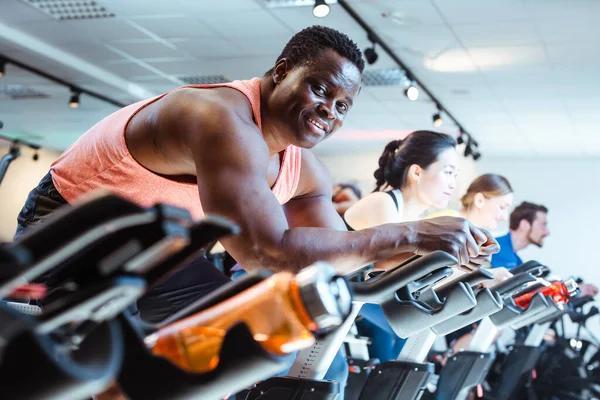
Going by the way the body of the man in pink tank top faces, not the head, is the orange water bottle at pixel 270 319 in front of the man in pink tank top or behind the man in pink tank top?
in front

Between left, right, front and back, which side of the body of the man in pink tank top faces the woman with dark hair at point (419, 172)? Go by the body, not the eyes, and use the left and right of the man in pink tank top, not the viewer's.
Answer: left

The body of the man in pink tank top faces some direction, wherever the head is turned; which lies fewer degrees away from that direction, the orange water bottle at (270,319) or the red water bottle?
the orange water bottle

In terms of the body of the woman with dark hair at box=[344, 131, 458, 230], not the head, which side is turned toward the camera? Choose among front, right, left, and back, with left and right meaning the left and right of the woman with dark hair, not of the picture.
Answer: right

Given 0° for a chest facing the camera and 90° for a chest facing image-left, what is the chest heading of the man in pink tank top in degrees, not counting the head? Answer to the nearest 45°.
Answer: approximately 315°

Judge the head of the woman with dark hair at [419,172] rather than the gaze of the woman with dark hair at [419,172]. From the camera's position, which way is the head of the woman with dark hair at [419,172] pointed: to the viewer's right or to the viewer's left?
to the viewer's right

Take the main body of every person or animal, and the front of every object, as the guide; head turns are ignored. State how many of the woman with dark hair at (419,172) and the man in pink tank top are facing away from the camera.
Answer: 0

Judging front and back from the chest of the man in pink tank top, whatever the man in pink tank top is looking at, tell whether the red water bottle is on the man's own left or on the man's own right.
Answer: on the man's own left

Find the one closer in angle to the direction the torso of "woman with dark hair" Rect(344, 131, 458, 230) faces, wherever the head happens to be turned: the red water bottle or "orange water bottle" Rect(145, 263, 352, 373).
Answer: the red water bottle

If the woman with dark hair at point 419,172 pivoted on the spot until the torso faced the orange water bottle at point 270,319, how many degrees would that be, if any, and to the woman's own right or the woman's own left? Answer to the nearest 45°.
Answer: approximately 90° to the woman's own right

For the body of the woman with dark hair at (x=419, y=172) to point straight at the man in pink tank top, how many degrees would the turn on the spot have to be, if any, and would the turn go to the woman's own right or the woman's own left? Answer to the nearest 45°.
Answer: approximately 90° to the woman's own right
